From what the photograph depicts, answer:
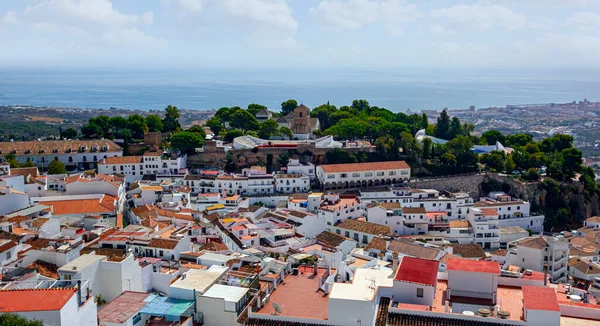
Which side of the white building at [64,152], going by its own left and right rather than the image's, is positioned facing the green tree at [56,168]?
front

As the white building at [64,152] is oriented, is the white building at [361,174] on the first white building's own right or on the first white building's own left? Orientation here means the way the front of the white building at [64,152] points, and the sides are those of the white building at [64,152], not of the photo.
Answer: on the first white building's own left

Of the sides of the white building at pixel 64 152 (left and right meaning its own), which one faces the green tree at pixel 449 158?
left

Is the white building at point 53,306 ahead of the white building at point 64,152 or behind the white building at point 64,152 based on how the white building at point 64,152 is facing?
ahead

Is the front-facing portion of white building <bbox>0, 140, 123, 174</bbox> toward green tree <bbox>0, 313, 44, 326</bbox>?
yes

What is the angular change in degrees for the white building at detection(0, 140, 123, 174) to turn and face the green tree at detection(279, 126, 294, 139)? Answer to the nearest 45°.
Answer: approximately 90° to its left

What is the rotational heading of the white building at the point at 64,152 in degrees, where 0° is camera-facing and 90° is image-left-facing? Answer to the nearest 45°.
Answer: approximately 0°

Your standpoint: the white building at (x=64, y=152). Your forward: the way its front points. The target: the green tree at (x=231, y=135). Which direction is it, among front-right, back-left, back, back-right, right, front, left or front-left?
left

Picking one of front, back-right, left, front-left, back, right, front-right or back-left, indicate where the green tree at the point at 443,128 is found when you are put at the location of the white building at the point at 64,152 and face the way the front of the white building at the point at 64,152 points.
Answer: left

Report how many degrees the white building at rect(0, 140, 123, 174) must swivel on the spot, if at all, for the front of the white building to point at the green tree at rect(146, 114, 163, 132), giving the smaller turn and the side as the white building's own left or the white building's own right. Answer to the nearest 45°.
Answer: approximately 135° to the white building's own left

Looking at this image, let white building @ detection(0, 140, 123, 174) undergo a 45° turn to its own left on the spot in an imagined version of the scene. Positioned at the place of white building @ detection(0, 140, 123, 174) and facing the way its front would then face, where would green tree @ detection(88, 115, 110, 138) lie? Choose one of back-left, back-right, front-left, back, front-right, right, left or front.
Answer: left

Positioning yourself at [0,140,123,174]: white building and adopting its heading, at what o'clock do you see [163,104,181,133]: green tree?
The green tree is roughly at 8 o'clock from the white building.

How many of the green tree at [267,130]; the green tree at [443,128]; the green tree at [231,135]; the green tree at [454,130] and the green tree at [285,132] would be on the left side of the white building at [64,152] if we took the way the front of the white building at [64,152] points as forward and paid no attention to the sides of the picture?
5
